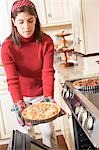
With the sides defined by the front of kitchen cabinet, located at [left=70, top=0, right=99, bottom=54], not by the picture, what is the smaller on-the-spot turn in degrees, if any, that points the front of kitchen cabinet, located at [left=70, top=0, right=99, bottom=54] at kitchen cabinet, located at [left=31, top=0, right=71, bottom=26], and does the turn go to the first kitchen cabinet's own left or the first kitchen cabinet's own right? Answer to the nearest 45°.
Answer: approximately 90° to the first kitchen cabinet's own right

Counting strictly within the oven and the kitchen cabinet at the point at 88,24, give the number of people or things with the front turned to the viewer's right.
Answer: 0

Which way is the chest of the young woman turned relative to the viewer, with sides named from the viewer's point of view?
facing the viewer

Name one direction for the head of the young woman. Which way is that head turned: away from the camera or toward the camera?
toward the camera

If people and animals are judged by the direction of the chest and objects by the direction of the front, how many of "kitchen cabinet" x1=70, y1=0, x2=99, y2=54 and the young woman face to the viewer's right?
0

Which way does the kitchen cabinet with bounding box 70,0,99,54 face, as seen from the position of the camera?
facing the viewer and to the left of the viewer

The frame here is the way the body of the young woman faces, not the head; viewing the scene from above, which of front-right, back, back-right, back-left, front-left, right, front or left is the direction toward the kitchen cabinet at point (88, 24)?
back-left

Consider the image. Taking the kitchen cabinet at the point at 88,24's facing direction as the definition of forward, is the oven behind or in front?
in front

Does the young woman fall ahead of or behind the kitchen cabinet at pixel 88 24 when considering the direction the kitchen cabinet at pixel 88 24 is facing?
ahead
